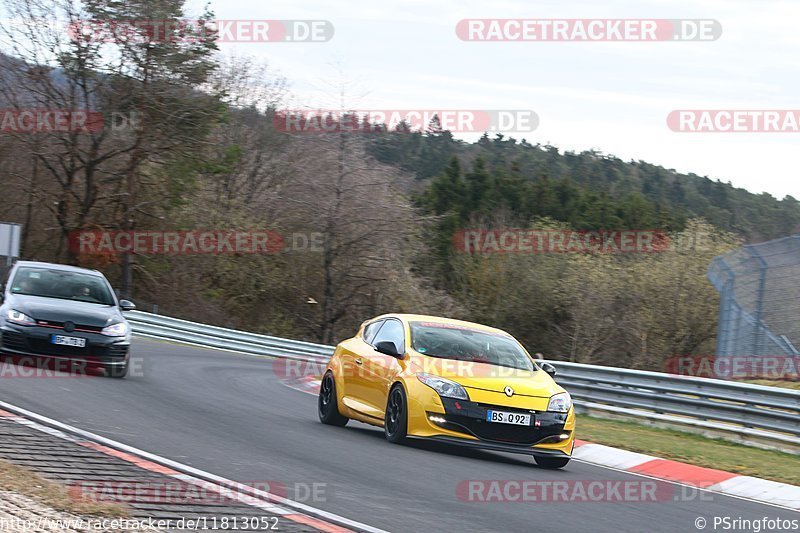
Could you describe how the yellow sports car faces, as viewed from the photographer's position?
facing the viewer and to the right of the viewer

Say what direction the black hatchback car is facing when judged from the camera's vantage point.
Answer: facing the viewer

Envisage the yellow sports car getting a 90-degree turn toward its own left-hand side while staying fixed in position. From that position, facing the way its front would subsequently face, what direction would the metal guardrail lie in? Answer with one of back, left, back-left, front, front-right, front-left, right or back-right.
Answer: front

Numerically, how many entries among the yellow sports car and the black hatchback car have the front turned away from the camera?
0

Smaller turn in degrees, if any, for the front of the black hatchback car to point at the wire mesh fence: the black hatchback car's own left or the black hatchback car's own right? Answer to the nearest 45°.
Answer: approximately 90° to the black hatchback car's own left

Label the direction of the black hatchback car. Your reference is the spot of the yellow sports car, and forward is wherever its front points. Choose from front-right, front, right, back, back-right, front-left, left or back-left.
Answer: back

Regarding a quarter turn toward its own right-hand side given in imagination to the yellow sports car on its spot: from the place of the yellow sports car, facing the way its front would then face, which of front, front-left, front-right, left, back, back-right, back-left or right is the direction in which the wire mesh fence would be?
back

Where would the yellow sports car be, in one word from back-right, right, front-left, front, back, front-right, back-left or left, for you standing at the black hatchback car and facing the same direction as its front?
front-left
